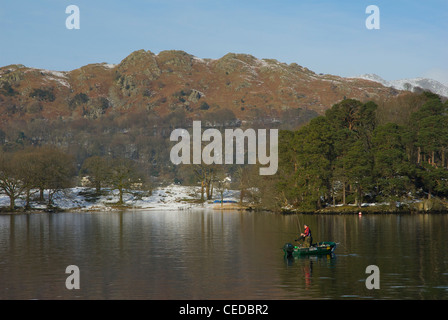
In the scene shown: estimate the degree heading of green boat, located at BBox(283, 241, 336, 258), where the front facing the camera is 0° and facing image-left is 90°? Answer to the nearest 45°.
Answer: approximately 270°
